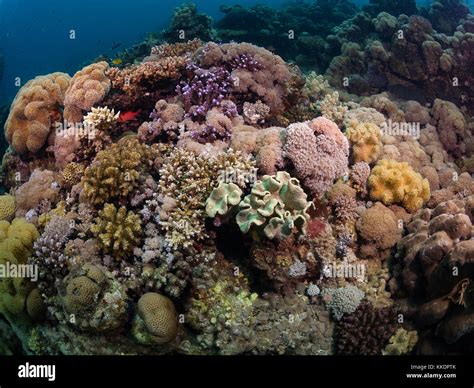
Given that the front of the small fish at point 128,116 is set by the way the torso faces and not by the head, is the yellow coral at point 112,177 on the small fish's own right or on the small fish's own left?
on the small fish's own left

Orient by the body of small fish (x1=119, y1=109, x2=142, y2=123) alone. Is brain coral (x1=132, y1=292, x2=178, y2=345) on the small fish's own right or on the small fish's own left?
on the small fish's own left

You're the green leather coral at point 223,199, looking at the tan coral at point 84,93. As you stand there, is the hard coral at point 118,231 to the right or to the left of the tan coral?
left

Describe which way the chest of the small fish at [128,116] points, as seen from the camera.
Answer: to the viewer's left

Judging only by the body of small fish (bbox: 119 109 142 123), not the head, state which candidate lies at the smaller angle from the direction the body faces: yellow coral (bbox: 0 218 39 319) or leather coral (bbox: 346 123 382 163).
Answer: the yellow coral

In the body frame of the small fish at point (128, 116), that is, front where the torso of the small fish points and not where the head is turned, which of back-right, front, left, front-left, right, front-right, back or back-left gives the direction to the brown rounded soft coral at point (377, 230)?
back-left

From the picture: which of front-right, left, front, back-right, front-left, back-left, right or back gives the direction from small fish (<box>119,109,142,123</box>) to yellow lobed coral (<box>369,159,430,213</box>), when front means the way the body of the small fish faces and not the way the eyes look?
back-left
